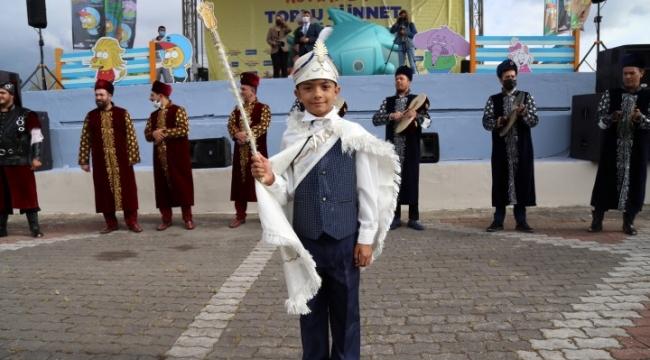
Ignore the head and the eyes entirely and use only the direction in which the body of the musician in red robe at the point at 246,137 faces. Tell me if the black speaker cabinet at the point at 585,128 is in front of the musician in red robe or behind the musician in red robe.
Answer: behind

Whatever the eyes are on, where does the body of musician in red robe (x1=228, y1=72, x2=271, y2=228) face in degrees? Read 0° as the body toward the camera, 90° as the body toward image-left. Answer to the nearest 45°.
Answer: approximately 45°

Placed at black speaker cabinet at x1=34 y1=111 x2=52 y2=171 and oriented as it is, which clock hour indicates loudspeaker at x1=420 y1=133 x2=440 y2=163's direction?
The loudspeaker is roughly at 10 o'clock from the black speaker cabinet.

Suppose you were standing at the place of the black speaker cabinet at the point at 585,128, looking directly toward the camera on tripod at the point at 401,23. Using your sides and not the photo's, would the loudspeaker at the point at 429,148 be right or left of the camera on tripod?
left

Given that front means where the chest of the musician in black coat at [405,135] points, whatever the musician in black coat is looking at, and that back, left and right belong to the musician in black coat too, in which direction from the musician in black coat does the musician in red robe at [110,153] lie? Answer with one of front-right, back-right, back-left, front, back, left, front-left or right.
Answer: right

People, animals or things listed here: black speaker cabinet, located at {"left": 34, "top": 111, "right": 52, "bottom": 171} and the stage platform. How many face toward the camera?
2

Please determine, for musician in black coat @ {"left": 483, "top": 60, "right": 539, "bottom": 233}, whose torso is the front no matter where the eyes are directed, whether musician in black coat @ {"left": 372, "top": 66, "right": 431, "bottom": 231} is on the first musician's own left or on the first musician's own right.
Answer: on the first musician's own right

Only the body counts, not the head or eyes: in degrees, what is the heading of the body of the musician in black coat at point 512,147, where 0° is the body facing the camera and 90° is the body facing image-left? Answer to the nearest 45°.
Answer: approximately 0°

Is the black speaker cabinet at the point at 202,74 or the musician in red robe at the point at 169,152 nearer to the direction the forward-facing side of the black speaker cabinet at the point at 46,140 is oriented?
the musician in red robe

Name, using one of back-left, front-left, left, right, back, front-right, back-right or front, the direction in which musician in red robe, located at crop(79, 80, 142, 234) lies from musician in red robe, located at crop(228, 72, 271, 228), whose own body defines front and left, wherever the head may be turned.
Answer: front-right

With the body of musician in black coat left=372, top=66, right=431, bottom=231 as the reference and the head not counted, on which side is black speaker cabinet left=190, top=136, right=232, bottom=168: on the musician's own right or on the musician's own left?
on the musician's own right

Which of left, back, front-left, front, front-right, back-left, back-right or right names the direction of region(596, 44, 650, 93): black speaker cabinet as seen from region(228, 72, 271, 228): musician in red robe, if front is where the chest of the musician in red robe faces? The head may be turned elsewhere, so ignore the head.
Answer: back-left

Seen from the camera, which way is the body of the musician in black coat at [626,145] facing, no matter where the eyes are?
toward the camera

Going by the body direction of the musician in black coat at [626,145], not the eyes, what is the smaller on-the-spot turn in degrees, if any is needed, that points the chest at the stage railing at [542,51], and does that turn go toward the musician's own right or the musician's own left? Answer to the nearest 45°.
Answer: approximately 180°

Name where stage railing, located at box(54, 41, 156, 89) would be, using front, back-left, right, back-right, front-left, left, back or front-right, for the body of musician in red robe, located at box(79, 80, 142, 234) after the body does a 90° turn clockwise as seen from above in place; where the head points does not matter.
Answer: right

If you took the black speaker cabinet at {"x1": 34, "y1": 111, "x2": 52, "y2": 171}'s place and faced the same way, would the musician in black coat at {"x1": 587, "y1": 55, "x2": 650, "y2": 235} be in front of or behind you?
in front

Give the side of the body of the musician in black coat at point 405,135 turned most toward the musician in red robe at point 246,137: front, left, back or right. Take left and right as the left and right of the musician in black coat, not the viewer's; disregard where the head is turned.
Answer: right
